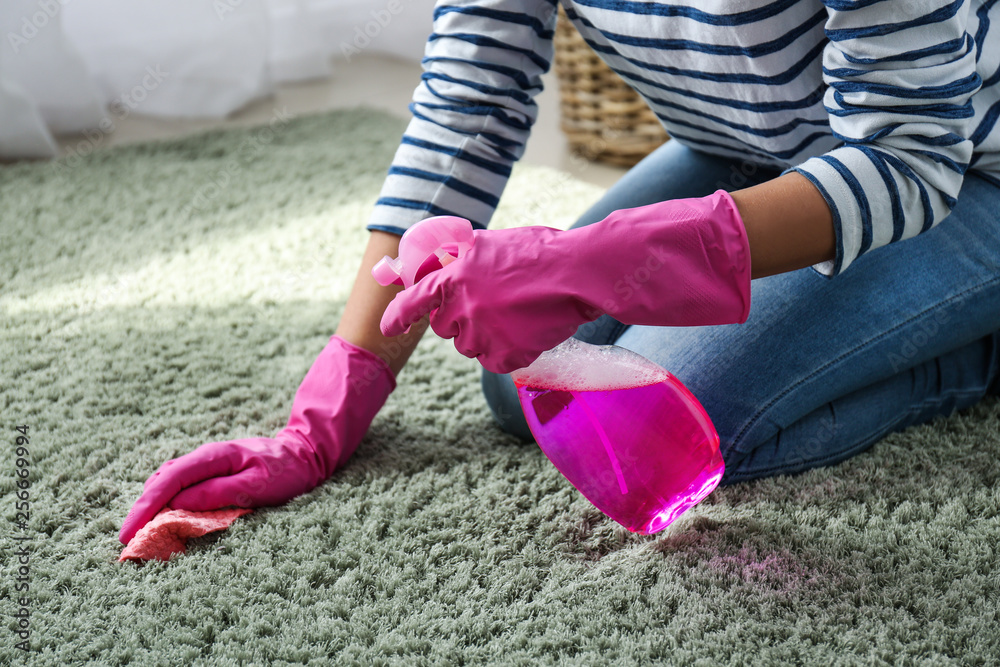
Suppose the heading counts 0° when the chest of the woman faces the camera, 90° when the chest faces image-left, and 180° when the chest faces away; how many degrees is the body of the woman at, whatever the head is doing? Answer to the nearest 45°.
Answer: approximately 45°

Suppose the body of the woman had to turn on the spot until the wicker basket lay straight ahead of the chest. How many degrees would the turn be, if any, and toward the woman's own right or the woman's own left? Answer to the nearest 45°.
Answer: approximately 135° to the woman's own right
